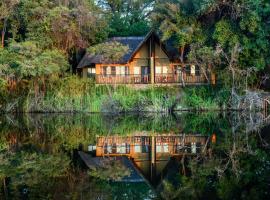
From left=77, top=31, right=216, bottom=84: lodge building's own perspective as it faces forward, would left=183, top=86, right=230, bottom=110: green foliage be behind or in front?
in front

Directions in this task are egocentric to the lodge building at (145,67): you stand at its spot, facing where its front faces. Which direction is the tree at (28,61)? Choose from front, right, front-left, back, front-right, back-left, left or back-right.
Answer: front-right

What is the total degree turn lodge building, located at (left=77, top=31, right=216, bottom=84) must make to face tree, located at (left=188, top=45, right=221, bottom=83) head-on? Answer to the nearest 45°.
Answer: approximately 45° to its left

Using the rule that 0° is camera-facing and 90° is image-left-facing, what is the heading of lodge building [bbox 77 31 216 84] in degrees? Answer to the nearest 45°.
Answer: approximately 0°
